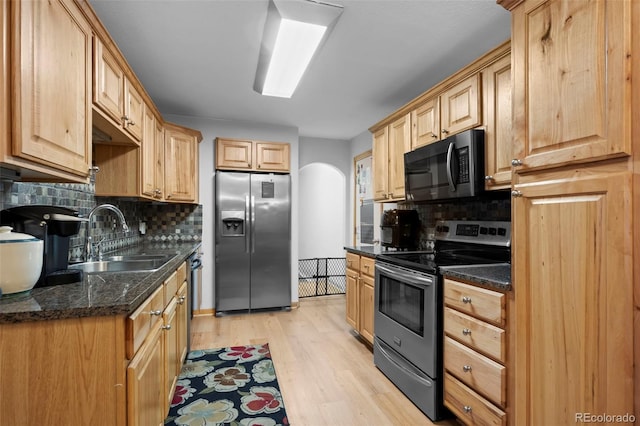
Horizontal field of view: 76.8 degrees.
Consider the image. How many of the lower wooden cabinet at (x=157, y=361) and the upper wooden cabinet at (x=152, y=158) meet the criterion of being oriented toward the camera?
0

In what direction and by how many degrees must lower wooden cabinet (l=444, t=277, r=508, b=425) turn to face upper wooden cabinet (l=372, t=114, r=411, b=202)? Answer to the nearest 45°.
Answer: approximately 90° to its right

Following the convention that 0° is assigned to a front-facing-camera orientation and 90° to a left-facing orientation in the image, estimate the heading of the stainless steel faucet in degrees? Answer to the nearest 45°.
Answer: approximately 270°

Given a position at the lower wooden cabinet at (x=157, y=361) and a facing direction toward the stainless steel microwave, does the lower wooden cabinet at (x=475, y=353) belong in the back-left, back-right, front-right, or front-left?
front-right

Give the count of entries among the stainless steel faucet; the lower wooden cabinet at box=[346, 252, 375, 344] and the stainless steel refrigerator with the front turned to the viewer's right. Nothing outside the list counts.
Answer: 1

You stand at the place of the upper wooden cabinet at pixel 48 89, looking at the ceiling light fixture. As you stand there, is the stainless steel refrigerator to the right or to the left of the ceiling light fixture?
left

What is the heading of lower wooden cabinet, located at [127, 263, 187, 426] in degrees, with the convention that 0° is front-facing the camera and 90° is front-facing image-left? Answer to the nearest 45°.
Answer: approximately 270°

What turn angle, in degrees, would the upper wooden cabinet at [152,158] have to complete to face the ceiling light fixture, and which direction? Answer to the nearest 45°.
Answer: approximately 45° to its right

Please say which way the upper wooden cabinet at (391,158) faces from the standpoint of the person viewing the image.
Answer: facing the viewer and to the left of the viewer

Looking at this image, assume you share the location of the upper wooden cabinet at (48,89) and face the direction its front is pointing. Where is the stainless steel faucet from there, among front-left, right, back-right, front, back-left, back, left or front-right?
back-left

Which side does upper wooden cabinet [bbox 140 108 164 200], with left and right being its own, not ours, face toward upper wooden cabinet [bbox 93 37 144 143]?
right

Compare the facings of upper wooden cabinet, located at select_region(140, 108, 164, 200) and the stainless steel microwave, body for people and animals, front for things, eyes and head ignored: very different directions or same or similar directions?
very different directions

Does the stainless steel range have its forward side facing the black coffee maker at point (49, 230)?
yes

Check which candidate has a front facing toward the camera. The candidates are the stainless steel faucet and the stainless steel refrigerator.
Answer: the stainless steel refrigerator

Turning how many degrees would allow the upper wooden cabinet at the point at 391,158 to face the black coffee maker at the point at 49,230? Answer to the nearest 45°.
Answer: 0° — it already faces it

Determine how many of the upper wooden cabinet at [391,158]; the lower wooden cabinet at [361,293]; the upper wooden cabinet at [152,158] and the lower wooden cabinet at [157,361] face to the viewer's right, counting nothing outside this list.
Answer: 2

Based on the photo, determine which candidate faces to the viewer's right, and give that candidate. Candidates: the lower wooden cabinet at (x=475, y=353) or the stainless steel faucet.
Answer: the stainless steel faucet

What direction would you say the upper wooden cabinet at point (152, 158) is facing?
to the viewer's right

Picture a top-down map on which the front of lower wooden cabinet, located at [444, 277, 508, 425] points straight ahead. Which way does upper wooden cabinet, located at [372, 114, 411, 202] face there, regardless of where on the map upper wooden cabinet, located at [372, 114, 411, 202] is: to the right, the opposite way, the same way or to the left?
the same way
